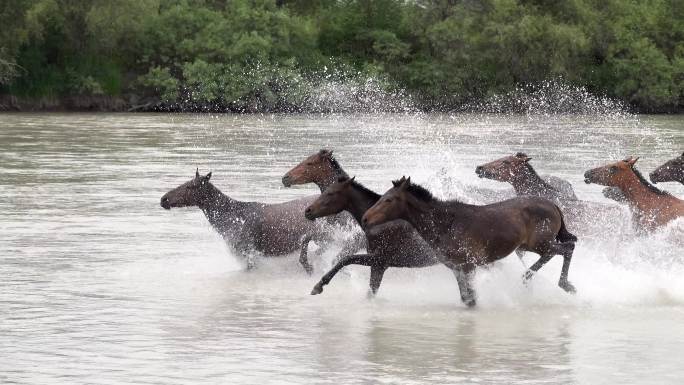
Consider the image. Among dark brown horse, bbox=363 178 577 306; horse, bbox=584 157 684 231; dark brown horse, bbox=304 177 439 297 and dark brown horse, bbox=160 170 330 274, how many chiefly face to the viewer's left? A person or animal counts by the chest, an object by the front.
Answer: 4

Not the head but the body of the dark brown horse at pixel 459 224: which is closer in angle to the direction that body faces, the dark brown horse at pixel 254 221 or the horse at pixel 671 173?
the dark brown horse

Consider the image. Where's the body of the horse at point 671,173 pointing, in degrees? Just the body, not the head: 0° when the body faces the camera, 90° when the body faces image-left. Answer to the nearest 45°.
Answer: approximately 90°

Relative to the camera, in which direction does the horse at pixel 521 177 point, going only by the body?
to the viewer's left

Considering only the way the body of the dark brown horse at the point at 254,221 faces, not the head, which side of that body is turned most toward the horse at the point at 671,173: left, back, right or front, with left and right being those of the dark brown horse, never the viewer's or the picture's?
back

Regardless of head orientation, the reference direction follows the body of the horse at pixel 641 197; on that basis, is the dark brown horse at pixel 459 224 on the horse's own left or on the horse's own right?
on the horse's own left

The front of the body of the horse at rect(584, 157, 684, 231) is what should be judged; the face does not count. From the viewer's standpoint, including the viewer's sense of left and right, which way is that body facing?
facing to the left of the viewer

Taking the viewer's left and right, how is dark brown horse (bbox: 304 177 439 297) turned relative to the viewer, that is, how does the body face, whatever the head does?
facing to the left of the viewer

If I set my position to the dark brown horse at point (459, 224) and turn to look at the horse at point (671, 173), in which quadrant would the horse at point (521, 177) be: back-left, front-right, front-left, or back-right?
front-left

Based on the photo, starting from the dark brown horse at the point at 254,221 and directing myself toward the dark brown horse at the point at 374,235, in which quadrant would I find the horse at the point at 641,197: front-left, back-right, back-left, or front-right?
front-left

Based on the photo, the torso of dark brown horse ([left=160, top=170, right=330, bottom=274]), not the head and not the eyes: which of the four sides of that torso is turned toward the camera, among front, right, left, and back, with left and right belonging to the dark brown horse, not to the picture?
left

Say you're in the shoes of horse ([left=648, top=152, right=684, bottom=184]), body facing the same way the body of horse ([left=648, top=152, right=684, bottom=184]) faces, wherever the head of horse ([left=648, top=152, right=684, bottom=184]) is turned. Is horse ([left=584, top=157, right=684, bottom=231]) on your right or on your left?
on your left

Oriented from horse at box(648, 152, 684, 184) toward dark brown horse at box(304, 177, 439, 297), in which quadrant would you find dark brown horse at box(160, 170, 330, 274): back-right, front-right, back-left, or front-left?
front-right
